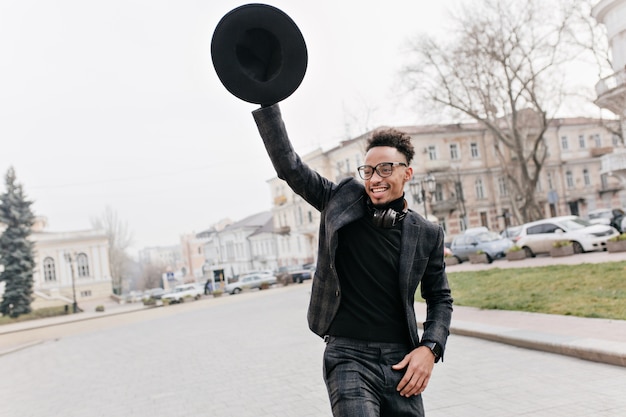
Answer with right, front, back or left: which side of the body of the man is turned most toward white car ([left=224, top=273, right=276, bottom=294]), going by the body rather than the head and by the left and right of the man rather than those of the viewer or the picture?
back

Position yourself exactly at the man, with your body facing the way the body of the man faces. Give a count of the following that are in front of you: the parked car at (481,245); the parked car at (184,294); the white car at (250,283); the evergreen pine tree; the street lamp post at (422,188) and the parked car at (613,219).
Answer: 0

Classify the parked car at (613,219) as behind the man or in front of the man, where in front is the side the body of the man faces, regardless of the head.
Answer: behind

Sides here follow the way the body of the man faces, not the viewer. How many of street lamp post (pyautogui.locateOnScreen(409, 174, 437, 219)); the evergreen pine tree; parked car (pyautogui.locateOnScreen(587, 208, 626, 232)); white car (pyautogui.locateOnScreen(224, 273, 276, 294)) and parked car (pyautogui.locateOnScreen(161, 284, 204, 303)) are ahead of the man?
0

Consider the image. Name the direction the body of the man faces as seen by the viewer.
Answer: toward the camera

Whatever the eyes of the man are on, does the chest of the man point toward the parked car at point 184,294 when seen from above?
no

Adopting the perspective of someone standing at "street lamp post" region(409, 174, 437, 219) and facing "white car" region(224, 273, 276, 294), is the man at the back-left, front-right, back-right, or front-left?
back-left

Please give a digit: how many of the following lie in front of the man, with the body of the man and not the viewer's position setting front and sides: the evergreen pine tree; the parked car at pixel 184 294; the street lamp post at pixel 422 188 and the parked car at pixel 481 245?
0

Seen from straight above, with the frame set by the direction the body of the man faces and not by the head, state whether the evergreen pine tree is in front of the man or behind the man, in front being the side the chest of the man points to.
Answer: behind

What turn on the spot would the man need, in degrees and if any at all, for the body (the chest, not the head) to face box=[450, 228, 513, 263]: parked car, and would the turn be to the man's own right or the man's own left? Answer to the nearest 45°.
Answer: approximately 180°

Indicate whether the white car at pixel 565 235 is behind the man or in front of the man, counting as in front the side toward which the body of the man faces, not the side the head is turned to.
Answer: behind

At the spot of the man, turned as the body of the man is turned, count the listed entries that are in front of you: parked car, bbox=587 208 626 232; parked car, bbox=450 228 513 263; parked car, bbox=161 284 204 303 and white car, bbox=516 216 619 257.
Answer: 0

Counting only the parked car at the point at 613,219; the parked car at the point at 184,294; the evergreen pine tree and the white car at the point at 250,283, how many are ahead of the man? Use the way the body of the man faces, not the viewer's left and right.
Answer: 0
